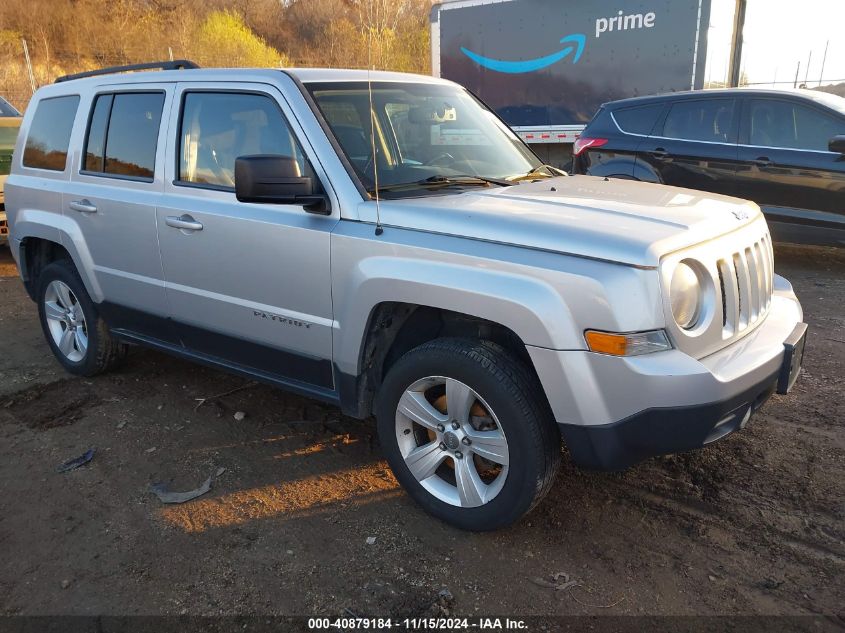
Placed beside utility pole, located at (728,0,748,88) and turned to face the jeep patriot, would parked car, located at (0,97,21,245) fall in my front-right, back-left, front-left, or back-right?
front-right

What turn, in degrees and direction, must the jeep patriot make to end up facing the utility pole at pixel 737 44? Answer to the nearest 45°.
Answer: approximately 90° to its left

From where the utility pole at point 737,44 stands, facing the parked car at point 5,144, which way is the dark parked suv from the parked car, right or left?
left

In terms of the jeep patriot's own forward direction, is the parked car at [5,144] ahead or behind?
behind

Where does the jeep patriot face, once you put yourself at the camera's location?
facing the viewer and to the right of the viewer

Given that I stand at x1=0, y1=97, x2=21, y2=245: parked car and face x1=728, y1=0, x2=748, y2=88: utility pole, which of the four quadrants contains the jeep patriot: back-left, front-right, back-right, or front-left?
front-right

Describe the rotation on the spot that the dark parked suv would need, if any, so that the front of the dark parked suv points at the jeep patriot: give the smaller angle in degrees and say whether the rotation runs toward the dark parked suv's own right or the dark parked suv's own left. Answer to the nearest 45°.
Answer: approximately 90° to the dark parked suv's own right

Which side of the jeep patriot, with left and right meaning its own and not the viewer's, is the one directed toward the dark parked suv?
left

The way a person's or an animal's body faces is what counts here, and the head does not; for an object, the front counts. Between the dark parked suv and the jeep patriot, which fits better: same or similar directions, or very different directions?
same or similar directions

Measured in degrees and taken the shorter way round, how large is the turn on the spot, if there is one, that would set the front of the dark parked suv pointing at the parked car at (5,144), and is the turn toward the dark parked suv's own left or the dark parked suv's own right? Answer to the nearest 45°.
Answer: approximately 180°

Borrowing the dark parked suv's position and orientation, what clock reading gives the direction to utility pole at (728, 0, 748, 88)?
The utility pole is roughly at 9 o'clock from the dark parked suv.

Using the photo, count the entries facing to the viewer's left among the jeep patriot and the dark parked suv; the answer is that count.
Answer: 0

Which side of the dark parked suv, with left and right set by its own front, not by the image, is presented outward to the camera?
right

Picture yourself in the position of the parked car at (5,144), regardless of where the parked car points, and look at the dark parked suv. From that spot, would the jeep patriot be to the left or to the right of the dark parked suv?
right
